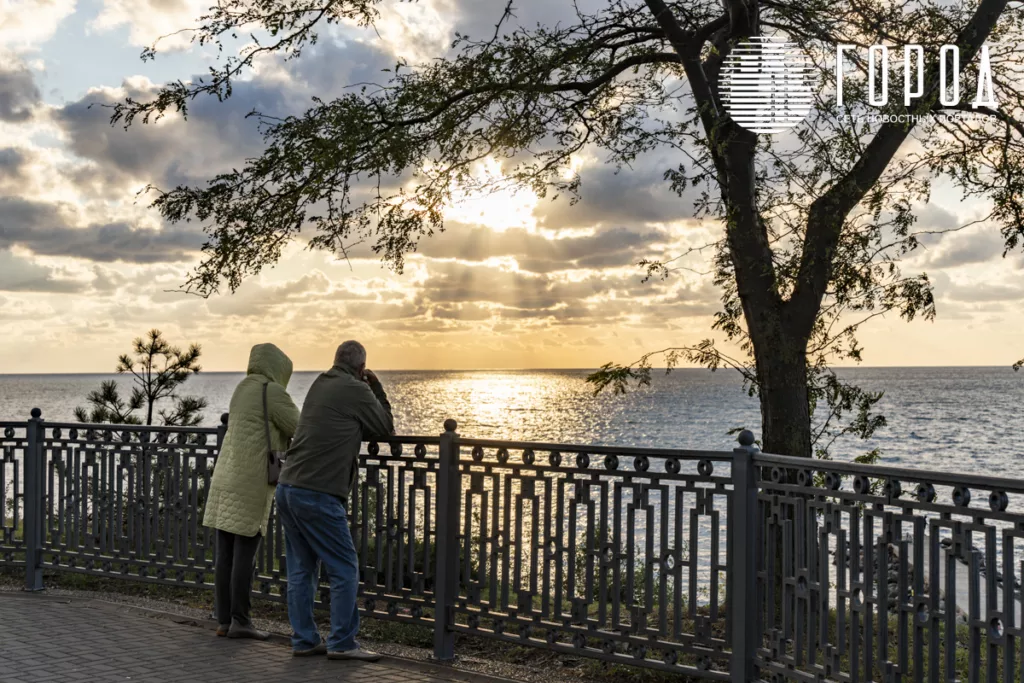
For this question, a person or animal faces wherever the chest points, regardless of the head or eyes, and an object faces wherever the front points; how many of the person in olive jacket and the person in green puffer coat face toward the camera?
0

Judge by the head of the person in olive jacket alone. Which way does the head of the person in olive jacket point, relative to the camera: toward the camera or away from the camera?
away from the camera

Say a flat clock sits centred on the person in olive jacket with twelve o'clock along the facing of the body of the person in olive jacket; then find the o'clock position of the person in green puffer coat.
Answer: The person in green puffer coat is roughly at 9 o'clock from the person in olive jacket.

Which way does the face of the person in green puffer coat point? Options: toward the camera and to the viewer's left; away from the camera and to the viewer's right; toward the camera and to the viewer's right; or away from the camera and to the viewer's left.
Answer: away from the camera and to the viewer's right

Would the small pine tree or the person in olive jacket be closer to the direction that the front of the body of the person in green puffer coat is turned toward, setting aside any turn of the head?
the small pine tree

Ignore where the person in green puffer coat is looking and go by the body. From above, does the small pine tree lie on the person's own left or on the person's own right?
on the person's own left

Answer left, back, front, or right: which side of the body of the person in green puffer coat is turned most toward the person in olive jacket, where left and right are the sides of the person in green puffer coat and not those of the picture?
right

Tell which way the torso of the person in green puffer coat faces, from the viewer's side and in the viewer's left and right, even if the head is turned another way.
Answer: facing away from the viewer and to the right of the viewer

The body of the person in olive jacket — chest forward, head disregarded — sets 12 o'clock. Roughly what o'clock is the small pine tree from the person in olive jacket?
The small pine tree is roughly at 10 o'clock from the person in olive jacket.

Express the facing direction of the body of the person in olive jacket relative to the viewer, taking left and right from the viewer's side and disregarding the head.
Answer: facing away from the viewer and to the right of the viewer
